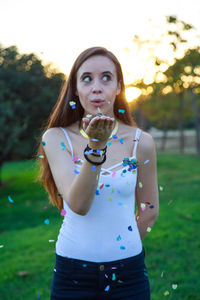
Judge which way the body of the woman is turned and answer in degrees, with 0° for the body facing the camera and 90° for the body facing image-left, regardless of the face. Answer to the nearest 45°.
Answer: approximately 0°
